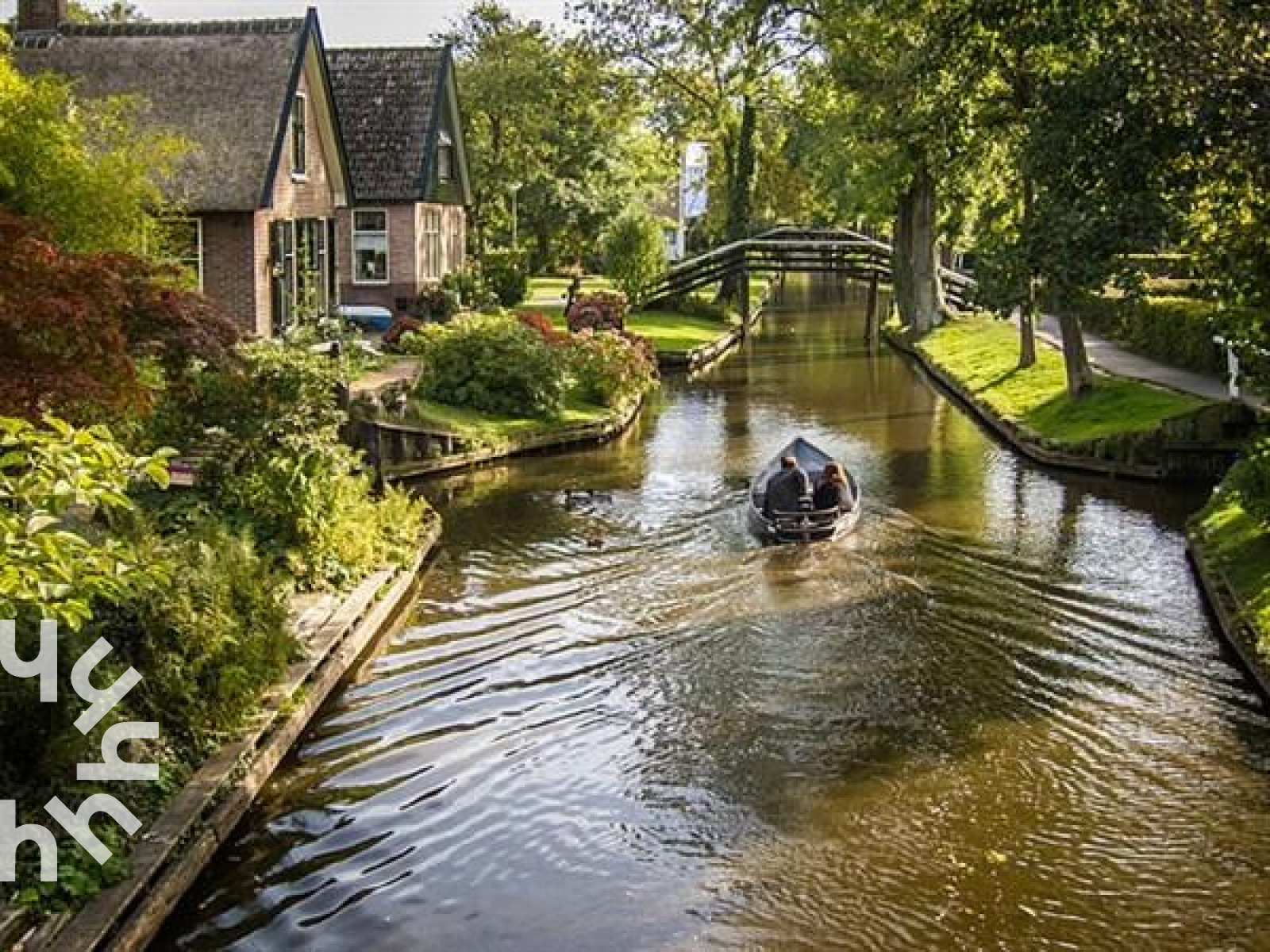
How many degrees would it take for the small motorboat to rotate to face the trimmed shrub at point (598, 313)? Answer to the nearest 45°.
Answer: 0° — it already faces it

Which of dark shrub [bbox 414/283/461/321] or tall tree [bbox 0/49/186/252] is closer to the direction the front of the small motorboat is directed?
the dark shrub

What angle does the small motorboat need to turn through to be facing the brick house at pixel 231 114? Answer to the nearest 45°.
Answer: approximately 45° to its left

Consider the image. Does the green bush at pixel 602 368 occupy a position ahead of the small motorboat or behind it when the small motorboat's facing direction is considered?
ahead

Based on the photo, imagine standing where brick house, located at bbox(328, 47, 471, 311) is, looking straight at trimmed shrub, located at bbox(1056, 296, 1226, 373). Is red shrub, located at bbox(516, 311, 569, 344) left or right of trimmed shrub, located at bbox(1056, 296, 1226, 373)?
right

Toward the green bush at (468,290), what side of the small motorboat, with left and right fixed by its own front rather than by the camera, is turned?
front

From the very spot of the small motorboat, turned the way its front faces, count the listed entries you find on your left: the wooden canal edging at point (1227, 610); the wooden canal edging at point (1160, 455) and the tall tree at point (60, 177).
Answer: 1

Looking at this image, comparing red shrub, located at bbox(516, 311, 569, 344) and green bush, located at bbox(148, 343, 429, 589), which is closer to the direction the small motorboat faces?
the red shrub

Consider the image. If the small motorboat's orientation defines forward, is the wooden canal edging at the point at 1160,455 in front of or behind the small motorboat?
in front

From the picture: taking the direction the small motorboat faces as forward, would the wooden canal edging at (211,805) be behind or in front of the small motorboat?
behind

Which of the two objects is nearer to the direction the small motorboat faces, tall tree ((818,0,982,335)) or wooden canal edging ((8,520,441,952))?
the tall tree

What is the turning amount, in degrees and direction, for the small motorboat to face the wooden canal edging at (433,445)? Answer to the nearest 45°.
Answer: approximately 45° to its left

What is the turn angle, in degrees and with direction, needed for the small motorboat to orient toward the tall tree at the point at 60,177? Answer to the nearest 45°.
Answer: approximately 90° to its left

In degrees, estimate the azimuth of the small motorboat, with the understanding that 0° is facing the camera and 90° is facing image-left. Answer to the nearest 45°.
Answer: approximately 180°

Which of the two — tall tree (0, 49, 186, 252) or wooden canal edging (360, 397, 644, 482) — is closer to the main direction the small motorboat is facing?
the wooden canal edging

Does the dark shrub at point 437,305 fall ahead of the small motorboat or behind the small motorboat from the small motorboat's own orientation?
ahead

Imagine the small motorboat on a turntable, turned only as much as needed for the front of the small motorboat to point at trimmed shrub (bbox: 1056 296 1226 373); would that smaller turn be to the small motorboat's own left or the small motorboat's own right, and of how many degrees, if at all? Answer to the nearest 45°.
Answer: approximately 45° to the small motorboat's own right
